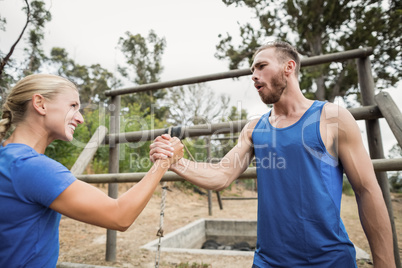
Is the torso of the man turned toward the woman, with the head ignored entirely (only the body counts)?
yes

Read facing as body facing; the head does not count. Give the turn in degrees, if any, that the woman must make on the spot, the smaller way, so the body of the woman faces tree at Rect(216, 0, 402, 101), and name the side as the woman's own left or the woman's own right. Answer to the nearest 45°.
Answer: approximately 45° to the woman's own left

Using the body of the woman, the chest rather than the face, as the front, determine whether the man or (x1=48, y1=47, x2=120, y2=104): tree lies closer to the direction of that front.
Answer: the man

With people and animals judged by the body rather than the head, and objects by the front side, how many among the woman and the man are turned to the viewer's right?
1

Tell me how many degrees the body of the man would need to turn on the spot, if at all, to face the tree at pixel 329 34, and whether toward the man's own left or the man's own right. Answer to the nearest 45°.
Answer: approximately 135° to the man's own right

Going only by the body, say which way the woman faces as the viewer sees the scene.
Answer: to the viewer's right

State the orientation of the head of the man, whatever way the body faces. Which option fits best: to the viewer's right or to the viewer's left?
to the viewer's left

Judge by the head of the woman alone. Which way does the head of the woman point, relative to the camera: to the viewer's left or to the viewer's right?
to the viewer's right

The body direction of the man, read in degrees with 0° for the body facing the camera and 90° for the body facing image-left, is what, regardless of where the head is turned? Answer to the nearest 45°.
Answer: approximately 45°

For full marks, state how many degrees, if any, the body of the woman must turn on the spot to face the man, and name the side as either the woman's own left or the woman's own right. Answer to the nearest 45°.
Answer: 0° — they already face them

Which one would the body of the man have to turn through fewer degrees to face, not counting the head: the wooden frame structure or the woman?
the woman

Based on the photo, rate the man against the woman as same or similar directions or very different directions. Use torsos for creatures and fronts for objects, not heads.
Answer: very different directions
